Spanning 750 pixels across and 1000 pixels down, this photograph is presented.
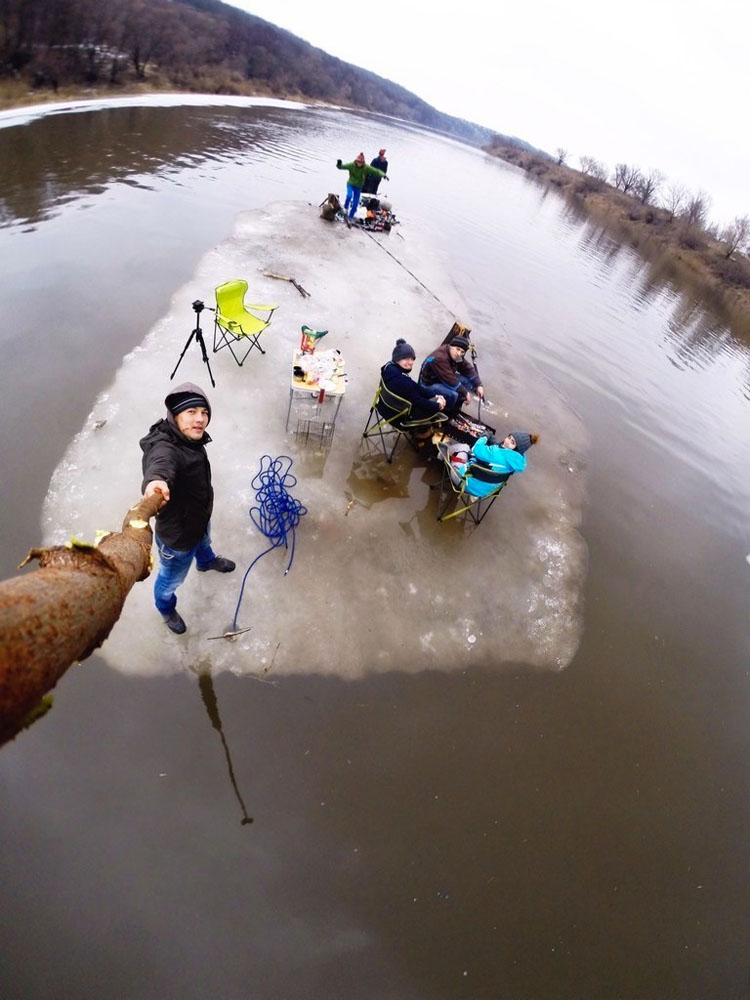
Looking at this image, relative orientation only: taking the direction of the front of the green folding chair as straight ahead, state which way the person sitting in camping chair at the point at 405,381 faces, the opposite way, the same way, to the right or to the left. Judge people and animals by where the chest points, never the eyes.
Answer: the same way

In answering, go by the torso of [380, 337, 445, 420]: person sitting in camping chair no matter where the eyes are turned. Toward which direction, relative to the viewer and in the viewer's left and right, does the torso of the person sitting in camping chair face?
facing to the right of the viewer

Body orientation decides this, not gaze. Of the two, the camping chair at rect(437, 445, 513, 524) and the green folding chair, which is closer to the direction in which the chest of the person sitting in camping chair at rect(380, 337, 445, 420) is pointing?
the camping chair

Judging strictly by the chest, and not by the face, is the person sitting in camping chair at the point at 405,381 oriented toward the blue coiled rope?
no

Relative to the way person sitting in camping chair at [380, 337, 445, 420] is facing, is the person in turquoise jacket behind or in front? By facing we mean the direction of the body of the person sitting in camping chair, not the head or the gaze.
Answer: in front

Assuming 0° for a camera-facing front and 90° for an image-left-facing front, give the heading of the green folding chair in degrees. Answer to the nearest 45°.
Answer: approximately 315°

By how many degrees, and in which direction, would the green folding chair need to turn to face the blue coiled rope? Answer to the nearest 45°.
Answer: approximately 45° to its right

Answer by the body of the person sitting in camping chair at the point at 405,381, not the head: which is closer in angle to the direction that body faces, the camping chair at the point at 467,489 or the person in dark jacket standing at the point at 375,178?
the camping chair

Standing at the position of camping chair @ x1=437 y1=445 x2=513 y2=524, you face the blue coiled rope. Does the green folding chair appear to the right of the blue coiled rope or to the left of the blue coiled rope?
right

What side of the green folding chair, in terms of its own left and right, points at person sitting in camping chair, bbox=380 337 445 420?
front

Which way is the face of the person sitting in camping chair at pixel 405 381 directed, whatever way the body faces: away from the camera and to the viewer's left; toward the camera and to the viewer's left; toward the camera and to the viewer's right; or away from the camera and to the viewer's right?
toward the camera and to the viewer's right
